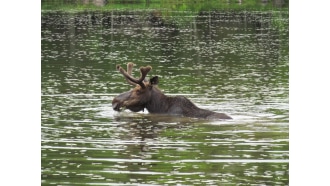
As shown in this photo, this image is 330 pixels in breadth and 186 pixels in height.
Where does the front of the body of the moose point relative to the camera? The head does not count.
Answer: to the viewer's left
